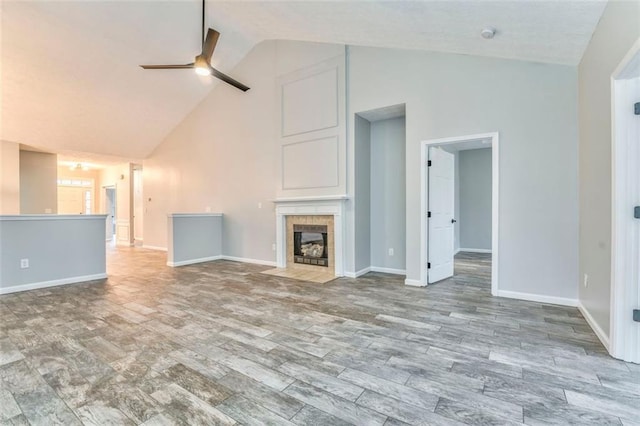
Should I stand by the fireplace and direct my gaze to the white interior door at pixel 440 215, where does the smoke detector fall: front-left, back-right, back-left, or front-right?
front-right

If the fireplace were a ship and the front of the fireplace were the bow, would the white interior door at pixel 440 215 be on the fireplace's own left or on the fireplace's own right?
on the fireplace's own left

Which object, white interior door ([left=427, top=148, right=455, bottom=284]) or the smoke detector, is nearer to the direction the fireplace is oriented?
the smoke detector

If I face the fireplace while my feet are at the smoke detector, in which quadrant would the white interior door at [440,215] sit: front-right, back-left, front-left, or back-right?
front-right

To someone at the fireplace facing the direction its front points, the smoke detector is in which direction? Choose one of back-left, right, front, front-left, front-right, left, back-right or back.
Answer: left

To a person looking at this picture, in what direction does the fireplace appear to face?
facing the viewer and to the left of the viewer
